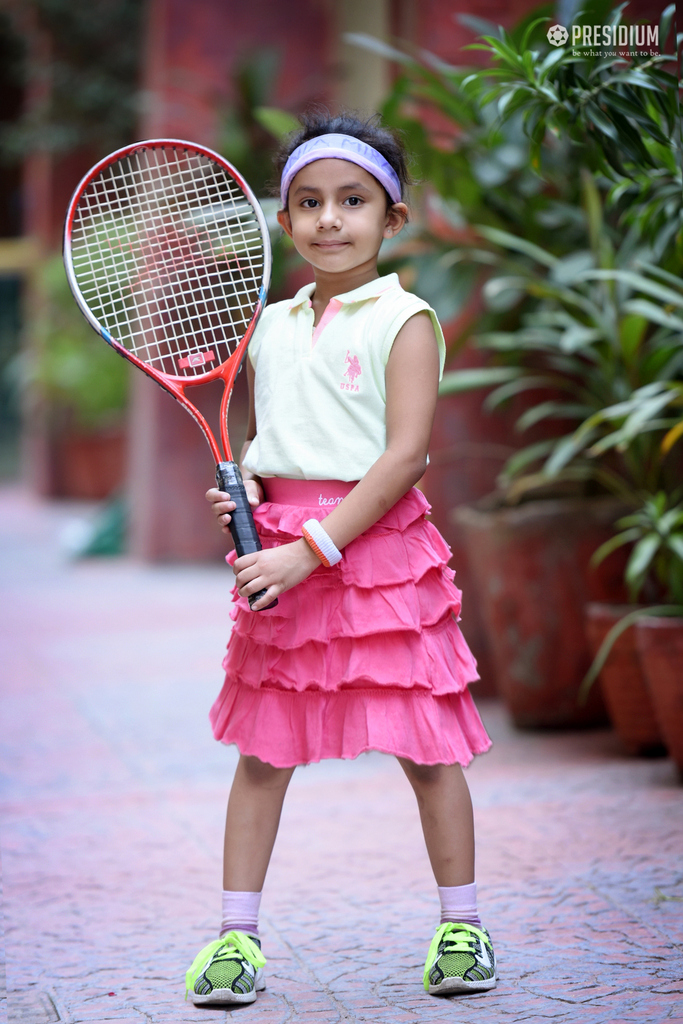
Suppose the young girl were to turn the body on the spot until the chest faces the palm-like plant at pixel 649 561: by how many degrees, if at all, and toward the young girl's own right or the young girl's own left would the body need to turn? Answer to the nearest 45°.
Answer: approximately 180°

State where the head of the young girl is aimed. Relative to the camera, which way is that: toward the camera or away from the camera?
toward the camera

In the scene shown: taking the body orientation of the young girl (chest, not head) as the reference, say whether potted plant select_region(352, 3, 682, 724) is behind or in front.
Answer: behind

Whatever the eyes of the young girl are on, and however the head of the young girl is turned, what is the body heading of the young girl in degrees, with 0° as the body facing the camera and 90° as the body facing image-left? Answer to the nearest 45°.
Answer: approximately 45°

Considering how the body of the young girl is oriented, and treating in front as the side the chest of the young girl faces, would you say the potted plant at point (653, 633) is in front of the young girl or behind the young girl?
behind
